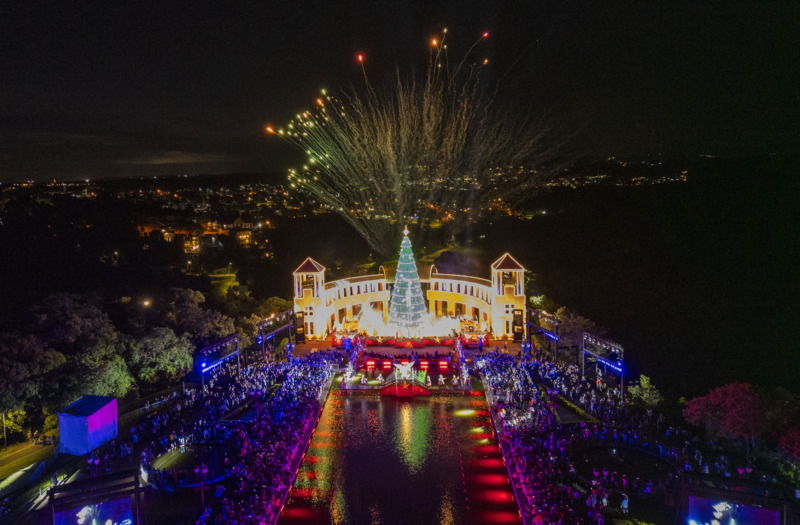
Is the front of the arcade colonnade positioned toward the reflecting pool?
yes

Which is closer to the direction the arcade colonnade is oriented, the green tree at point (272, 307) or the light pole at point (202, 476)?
the light pole

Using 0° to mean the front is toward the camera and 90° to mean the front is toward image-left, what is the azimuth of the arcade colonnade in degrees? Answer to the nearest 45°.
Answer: approximately 0°

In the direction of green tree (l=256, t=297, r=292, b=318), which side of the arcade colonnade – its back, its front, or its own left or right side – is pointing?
right

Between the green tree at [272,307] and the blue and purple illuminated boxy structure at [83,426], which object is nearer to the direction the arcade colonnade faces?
the blue and purple illuminated boxy structure

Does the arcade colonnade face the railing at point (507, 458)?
yes
